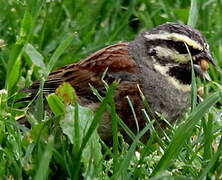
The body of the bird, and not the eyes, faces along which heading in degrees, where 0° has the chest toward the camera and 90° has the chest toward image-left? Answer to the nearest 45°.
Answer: approximately 270°
